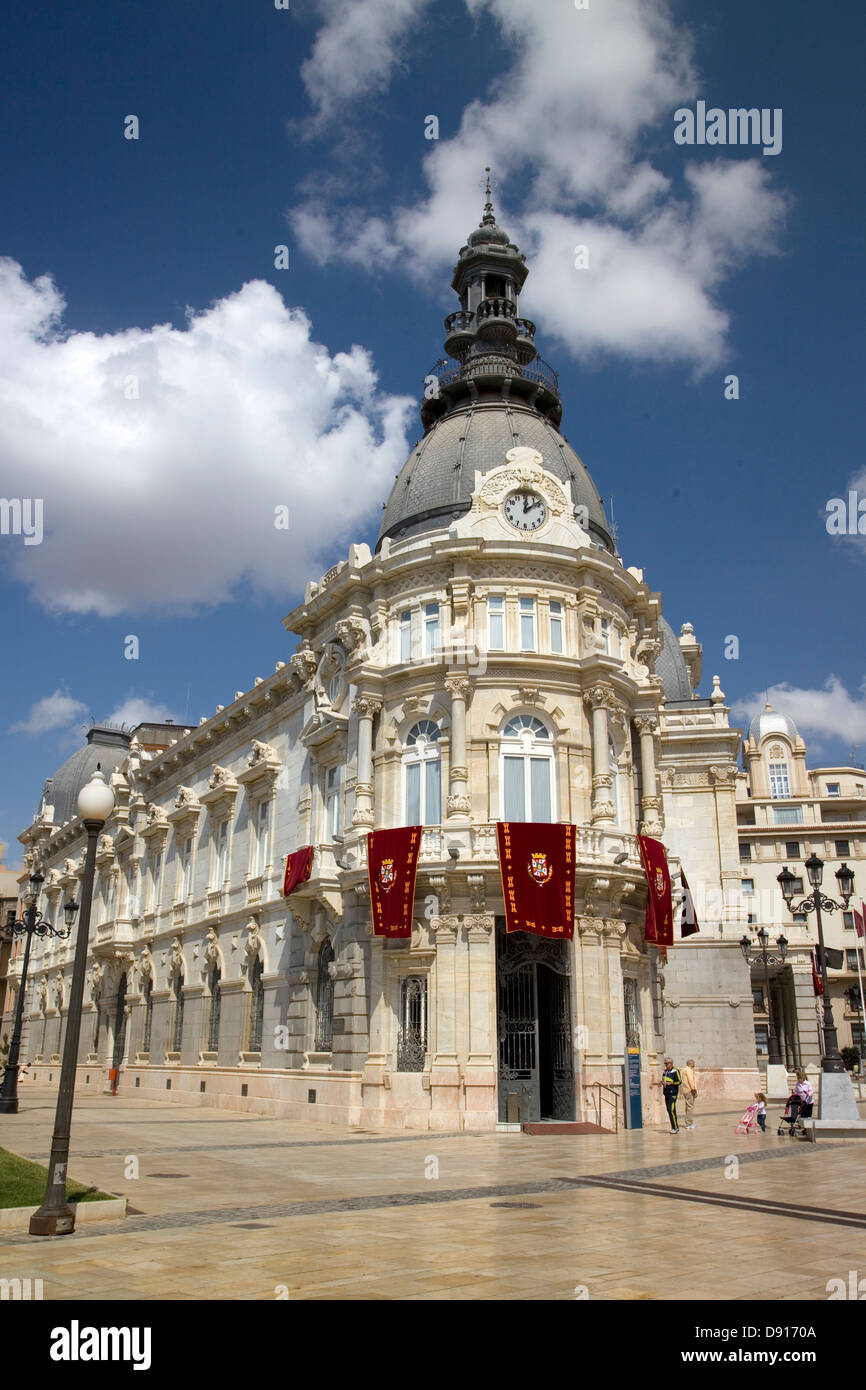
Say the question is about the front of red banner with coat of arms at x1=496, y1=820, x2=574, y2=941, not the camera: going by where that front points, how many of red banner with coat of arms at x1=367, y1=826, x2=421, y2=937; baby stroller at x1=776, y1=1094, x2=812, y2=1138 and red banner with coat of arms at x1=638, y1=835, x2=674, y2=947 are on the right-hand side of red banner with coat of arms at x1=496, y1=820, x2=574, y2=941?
1

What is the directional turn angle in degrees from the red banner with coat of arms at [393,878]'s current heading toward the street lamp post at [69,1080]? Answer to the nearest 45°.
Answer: approximately 45° to its left

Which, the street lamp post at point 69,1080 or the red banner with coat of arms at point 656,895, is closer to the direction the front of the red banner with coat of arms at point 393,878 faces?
the street lamp post

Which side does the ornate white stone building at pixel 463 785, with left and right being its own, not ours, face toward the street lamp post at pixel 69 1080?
front

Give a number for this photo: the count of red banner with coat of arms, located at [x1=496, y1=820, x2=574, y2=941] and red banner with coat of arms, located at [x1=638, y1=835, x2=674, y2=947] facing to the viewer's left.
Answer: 0

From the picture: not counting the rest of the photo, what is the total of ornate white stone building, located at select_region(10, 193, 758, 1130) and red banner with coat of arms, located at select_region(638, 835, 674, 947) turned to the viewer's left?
0

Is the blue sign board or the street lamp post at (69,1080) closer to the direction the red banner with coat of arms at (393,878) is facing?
the street lamp post

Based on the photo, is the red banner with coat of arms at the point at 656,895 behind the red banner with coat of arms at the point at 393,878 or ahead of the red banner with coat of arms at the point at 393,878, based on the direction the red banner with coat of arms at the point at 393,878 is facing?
behind

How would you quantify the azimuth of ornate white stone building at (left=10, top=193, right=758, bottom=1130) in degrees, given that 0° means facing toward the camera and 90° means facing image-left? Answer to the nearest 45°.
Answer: approximately 0°

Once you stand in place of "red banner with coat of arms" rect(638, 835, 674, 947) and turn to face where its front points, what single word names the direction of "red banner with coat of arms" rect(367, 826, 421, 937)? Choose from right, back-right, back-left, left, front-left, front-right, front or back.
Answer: right

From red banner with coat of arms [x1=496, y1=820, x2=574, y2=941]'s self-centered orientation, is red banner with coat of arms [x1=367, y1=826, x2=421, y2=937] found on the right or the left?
on its right

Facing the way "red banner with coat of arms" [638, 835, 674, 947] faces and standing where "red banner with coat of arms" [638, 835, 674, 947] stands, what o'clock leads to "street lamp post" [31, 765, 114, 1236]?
The street lamp post is roughly at 2 o'clock from the red banner with coat of arms.
